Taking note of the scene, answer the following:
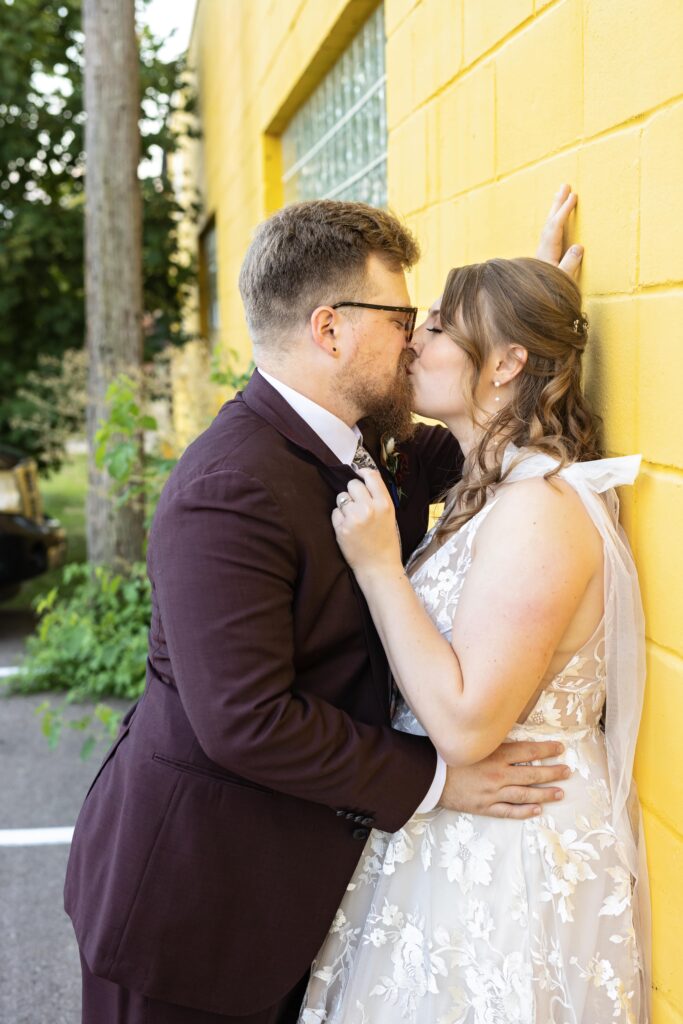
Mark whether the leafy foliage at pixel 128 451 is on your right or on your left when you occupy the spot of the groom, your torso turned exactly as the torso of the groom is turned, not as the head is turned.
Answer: on your left

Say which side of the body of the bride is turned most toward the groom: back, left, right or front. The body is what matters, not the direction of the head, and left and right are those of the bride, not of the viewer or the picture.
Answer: front

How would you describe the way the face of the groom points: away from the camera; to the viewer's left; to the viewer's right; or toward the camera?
to the viewer's right

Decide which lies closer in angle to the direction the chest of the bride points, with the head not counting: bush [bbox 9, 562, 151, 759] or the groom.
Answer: the groom

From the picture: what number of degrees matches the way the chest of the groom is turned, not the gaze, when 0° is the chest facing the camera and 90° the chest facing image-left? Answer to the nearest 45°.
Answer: approximately 270°

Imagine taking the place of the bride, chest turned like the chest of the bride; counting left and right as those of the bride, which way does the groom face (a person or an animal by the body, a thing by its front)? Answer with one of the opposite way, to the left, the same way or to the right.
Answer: the opposite way

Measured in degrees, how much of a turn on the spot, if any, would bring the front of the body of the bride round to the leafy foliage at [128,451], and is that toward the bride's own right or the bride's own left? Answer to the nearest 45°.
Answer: approximately 45° to the bride's own right

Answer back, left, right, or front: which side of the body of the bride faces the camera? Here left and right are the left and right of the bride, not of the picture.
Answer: left

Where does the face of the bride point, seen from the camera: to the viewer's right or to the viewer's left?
to the viewer's left

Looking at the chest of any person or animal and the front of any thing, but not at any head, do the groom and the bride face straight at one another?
yes

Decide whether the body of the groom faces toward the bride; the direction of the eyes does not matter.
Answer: yes
